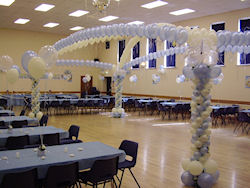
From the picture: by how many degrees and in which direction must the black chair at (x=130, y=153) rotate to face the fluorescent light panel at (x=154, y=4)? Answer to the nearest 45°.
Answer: approximately 135° to its right

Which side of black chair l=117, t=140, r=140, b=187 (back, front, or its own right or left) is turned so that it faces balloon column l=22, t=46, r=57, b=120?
right

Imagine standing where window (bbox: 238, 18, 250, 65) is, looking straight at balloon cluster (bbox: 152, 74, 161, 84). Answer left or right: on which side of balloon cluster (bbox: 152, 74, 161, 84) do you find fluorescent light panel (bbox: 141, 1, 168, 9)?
left

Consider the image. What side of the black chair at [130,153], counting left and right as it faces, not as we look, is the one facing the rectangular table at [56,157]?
front

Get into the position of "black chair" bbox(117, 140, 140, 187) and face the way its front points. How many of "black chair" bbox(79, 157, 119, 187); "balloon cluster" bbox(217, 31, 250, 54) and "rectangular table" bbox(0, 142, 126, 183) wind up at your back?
1

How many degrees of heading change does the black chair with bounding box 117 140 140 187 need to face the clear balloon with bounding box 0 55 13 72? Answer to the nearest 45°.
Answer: approximately 90° to its right

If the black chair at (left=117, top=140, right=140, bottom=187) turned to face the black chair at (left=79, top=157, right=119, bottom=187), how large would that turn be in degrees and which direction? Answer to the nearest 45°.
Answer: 0° — it already faces it
